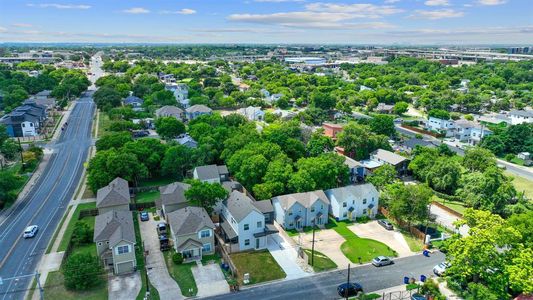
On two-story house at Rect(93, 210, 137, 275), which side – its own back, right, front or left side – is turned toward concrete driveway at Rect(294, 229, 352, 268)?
left

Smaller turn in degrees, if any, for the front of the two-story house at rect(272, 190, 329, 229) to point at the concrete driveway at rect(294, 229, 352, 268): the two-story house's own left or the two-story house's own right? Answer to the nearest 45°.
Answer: approximately 45° to the two-story house's own left

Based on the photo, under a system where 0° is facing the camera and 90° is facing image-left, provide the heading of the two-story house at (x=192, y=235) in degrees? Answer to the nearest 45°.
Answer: approximately 0°

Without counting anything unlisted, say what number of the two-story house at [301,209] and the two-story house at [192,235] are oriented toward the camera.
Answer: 2

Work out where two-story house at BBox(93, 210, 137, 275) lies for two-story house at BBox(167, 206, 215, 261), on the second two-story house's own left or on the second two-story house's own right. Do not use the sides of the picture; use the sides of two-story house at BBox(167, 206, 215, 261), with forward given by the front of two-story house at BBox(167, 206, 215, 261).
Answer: on the second two-story house's own right

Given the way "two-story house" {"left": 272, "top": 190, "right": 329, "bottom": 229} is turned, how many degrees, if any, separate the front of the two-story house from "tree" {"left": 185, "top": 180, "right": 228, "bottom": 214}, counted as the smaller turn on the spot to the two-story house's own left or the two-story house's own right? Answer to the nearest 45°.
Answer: approximately 90° to the two-story house's own right

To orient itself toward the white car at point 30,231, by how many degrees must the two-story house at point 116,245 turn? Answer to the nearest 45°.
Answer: approximately 135° to its right

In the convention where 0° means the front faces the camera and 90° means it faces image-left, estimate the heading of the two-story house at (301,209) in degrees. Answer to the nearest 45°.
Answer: approximately 0°

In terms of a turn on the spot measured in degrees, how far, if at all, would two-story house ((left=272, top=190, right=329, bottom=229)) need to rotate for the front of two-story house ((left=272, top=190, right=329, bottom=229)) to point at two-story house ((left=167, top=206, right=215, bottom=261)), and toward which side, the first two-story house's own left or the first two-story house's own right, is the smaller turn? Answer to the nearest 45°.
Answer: approximately 45° to the first two-story house's own right

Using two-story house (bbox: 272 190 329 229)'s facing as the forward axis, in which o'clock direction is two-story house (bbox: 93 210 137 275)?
two-story house (bbox: 93 210 137 275) is roughly at 2 o'clock from two-story house (bbox: 272 190 329 229).
